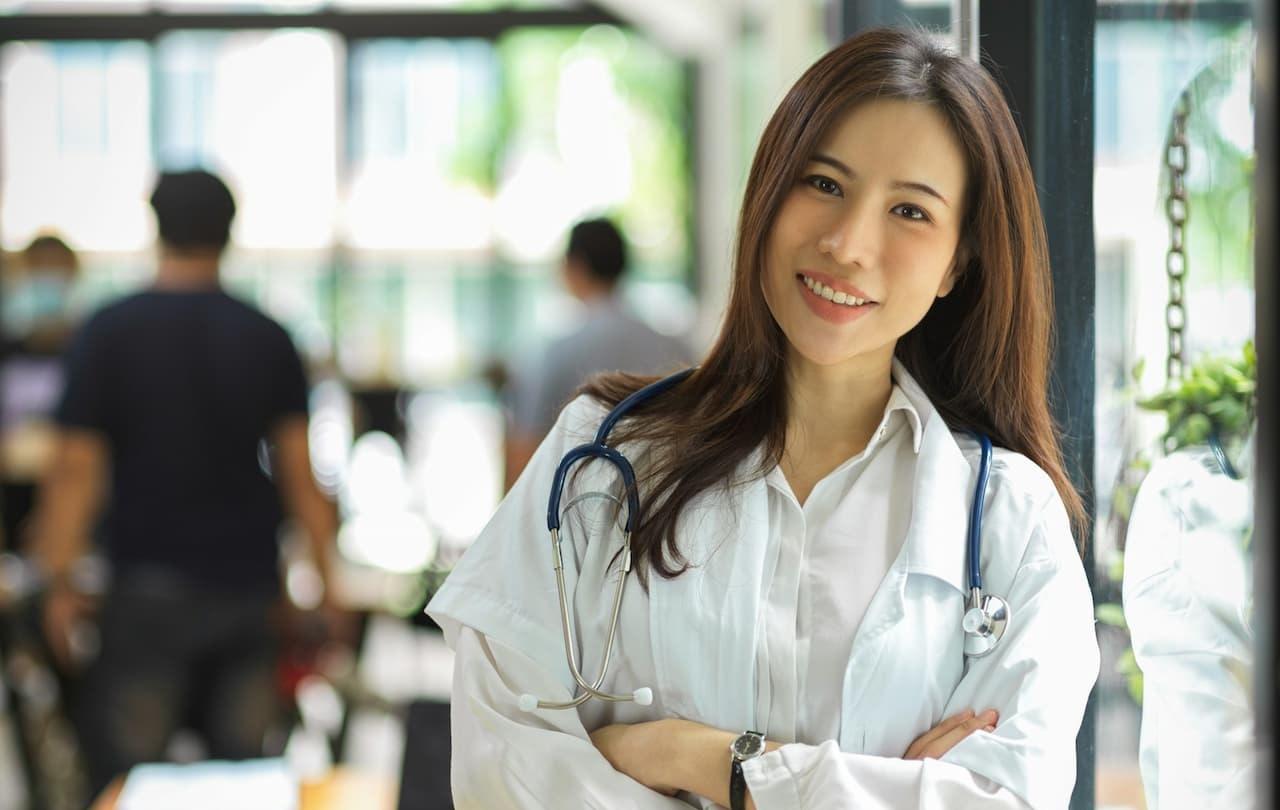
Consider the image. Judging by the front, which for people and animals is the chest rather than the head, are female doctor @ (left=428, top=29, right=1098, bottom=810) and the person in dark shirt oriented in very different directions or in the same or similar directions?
very different directions

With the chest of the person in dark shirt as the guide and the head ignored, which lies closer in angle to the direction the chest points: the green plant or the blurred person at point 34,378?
the blurred person

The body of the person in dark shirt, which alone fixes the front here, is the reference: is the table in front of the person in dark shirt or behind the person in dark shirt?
behind

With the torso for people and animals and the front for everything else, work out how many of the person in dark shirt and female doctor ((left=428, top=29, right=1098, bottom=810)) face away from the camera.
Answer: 1

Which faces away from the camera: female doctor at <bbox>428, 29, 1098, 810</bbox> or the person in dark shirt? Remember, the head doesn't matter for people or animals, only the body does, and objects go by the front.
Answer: the person in dark shirt

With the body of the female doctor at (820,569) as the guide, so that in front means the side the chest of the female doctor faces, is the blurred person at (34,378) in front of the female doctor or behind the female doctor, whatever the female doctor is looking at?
behind

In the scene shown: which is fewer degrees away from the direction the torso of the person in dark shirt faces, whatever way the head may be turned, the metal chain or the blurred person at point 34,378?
the blurred person

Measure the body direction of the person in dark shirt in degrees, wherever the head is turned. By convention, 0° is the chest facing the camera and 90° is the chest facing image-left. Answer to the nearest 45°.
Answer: approximately 180°

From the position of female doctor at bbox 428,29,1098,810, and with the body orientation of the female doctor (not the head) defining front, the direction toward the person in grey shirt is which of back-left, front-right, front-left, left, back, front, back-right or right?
back

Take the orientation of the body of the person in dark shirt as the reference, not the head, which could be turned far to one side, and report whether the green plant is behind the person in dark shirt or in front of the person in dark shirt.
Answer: behind
